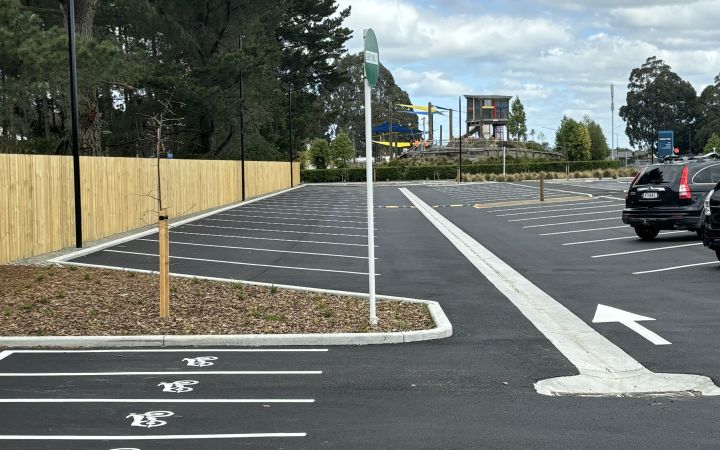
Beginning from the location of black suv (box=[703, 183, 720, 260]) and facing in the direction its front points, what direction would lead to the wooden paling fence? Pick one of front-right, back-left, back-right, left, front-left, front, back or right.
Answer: back-left

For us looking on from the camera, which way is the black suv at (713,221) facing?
facing away from the viewer and to the right of the viewer

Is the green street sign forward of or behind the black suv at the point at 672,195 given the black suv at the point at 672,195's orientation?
behind

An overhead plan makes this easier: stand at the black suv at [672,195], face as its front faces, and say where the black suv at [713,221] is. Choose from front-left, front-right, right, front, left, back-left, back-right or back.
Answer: back-right

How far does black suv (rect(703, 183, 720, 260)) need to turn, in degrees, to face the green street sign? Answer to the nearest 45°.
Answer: approximately 180°

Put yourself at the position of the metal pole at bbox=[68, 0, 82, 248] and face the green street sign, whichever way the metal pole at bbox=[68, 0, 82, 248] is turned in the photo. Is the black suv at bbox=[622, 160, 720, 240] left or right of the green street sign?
left

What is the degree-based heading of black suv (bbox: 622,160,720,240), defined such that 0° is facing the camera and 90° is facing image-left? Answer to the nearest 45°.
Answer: approximately 225°

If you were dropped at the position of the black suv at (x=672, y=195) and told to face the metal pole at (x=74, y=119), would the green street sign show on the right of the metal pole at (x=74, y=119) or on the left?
left

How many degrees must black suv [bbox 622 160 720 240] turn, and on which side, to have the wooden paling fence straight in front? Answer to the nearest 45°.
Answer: approximately 135° to its left

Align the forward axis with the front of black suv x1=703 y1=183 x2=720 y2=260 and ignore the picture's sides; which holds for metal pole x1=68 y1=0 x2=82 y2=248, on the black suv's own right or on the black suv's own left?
on the black suv's own left
